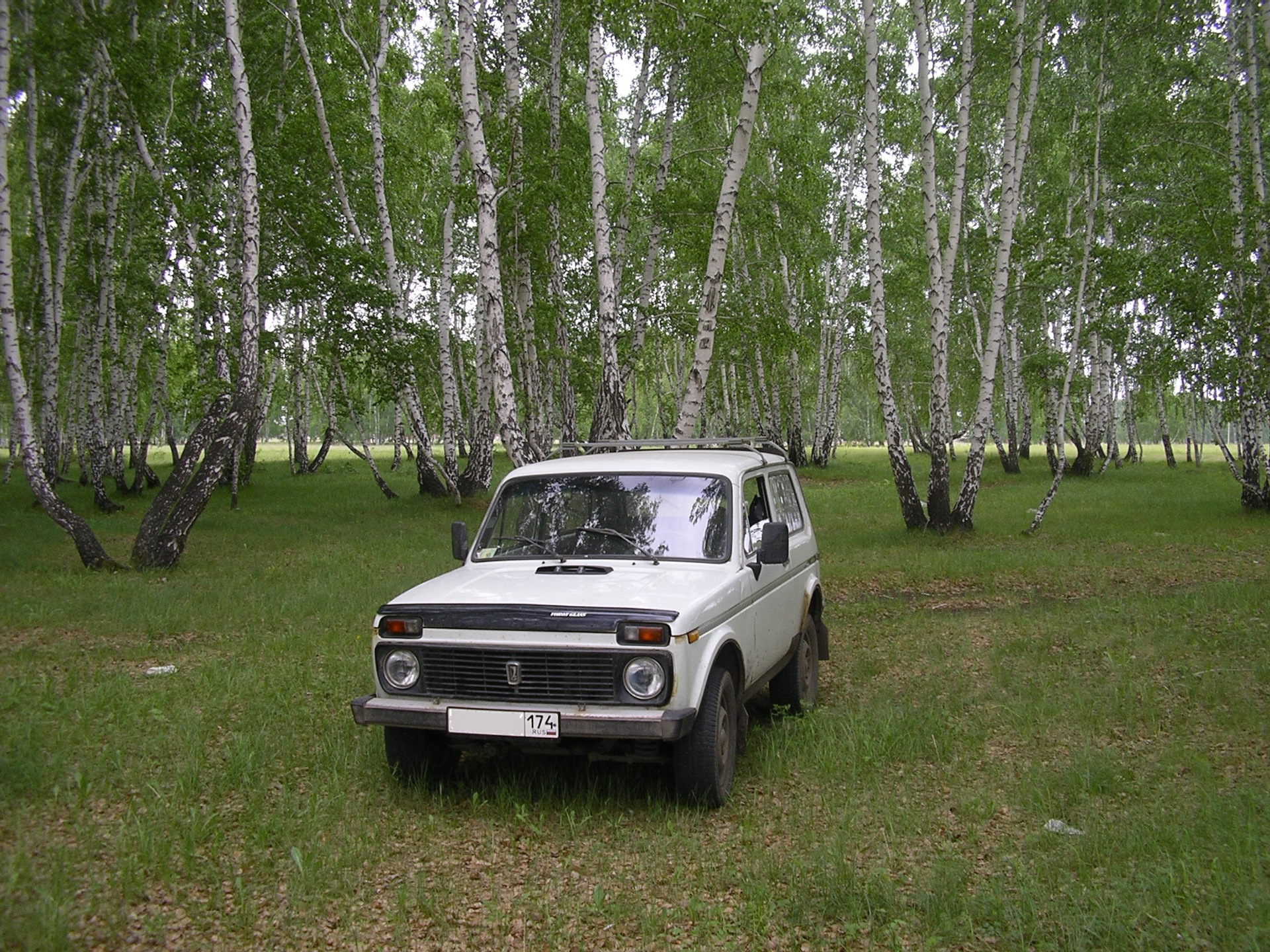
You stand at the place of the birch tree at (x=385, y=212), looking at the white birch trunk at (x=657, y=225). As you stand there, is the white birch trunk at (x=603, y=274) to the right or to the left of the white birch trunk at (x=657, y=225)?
right

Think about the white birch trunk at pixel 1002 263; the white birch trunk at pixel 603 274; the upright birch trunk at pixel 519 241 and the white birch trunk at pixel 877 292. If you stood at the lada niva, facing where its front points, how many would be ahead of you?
0

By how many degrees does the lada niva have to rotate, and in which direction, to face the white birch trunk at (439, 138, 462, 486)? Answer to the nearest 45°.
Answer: approximately 135° to its right

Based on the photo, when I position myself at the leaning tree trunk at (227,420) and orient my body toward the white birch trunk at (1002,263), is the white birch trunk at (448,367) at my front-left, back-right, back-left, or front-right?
front-left

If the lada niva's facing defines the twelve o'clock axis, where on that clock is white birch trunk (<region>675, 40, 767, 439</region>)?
The white birch trunk is roughly at 5 o'clock from the lada niva.

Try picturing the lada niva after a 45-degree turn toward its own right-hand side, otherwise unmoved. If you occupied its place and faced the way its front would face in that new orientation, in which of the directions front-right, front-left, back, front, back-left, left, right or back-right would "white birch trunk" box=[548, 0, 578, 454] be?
right

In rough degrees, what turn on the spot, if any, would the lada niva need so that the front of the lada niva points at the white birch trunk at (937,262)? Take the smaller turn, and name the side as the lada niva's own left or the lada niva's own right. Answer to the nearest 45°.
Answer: approximately 180°

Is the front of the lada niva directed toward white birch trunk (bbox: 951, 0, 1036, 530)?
no

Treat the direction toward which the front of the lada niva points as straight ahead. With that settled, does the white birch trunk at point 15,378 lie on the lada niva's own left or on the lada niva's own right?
on the lada niva's own right

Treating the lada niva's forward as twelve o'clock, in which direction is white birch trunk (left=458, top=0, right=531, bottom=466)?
The white birch trunk is roughly at 4 o'clock from the lada niva.

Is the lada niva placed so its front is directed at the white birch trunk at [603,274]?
no

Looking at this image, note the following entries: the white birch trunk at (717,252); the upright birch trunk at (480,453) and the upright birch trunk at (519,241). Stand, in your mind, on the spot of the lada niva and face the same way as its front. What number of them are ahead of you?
0

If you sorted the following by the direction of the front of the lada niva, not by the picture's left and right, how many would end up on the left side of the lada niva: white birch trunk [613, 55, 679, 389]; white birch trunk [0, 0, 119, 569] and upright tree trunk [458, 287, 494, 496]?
0

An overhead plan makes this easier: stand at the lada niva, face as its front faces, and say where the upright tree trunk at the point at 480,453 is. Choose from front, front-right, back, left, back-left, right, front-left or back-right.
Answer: back-right

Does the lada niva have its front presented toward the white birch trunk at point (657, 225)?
no

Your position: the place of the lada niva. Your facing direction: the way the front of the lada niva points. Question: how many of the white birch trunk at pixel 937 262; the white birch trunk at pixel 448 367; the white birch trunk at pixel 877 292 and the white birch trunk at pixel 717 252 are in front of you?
0

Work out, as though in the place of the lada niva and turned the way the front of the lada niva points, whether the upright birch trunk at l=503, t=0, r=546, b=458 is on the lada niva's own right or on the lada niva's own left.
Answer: on the lada niva's own right

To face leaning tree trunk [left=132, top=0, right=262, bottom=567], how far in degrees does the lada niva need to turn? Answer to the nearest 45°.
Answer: approximately 90° to its right

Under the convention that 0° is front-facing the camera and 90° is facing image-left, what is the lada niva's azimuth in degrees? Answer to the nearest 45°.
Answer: approximately 45°
